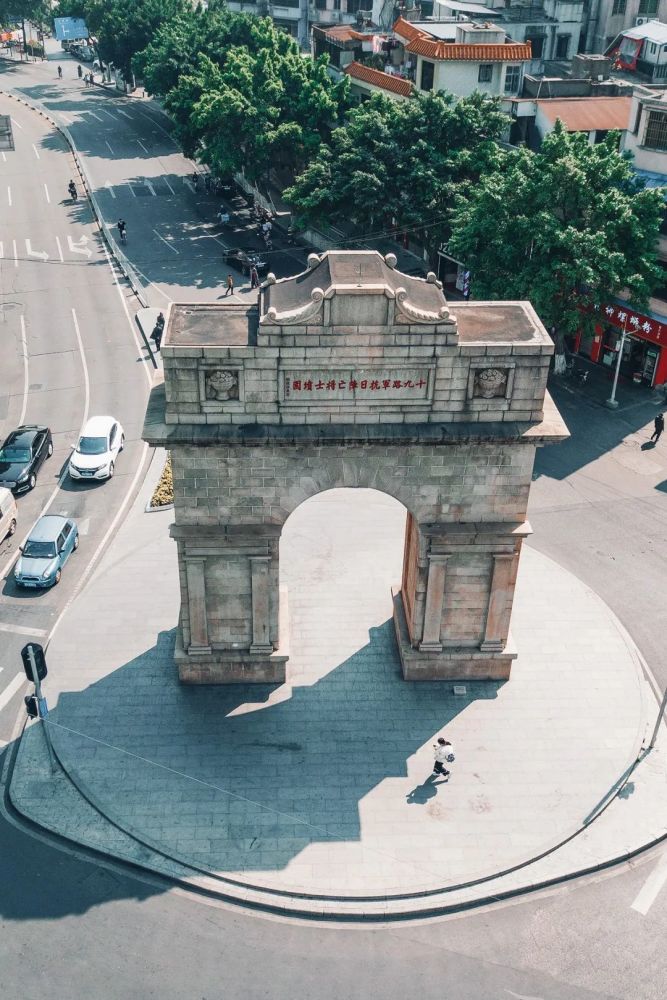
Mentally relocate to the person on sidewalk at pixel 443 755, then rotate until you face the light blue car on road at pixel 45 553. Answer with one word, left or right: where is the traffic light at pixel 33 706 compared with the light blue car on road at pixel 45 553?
left

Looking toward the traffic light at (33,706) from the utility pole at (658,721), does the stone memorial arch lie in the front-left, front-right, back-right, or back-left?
front-right

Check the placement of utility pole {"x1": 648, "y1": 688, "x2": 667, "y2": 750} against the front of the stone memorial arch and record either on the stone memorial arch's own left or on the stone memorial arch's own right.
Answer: on the stone memorial arch's own left

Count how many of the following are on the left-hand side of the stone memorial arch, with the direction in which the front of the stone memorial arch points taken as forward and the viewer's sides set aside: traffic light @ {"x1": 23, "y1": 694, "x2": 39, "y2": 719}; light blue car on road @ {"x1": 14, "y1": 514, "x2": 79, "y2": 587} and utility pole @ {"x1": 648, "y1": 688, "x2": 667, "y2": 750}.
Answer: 1

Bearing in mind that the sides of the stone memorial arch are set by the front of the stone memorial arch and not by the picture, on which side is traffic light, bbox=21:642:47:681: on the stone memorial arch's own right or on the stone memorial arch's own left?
on the stone memorial arch's own right

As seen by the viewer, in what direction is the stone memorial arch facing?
toward the camera

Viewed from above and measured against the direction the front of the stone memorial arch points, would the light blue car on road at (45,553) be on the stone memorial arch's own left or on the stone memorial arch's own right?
on the stone memorial arch's own right

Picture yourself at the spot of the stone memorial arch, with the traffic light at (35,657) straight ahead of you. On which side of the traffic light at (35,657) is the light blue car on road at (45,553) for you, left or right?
right

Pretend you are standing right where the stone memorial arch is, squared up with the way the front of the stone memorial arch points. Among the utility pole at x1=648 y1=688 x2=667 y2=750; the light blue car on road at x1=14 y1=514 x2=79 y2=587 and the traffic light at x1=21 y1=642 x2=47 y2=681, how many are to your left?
1

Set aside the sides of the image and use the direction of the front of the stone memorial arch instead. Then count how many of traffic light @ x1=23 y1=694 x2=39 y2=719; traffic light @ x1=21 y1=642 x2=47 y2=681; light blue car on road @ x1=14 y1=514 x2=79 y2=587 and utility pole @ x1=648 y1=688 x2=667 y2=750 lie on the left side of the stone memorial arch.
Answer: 1

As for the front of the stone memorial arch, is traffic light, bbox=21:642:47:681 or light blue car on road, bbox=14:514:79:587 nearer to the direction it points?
the traffic light

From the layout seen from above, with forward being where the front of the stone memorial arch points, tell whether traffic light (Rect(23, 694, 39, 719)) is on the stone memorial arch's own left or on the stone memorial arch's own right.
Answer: on the stone memorial arch's own right
